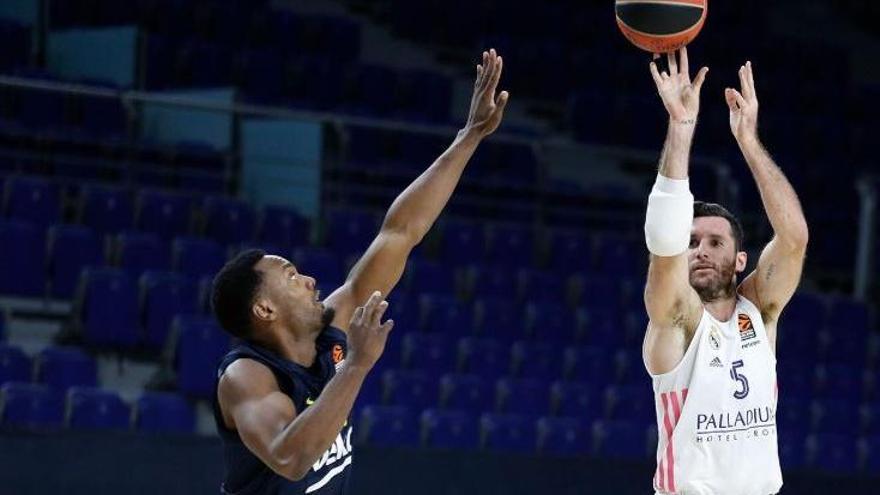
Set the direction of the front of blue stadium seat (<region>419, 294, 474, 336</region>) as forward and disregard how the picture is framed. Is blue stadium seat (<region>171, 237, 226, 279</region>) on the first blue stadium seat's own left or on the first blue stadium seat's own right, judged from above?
on the first blue stadium seat's own right

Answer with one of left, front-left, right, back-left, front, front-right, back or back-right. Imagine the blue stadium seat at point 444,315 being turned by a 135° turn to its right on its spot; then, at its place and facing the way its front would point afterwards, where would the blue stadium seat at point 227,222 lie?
front

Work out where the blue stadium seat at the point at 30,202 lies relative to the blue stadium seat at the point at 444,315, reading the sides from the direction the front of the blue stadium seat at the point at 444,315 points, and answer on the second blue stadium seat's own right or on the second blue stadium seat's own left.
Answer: on the second blue stadium seat's own right

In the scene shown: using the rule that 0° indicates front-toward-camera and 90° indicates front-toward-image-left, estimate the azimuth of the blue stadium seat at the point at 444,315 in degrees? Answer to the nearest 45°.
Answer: approximately 315°

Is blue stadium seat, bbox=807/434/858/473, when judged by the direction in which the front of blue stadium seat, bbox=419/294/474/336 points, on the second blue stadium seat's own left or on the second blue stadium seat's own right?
on the second blue stadium seat's own left

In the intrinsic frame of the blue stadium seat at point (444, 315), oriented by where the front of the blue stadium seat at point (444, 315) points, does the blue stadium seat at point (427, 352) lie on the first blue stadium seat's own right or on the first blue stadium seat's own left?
on the first blue stadium seat's own right

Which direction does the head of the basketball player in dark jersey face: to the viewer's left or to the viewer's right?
to the viewer's right

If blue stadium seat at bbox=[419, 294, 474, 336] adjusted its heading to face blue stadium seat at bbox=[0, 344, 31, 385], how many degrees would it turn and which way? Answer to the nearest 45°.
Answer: approximately 90° to its right

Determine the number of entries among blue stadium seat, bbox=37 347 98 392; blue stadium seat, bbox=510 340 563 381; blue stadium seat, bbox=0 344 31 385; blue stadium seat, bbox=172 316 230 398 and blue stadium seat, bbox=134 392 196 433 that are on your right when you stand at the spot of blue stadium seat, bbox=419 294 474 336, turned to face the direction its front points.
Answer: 4

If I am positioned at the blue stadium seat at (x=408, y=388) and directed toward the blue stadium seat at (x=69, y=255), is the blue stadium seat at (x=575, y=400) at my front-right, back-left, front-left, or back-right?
back-right

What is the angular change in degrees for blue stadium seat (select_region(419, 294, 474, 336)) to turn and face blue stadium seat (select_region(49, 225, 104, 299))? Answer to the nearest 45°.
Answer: approximately 135° to its right
